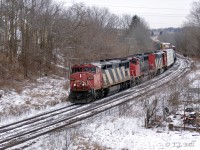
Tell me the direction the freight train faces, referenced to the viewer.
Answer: facing the viewer and to the left of the viewer
